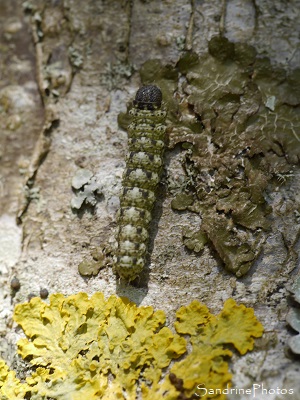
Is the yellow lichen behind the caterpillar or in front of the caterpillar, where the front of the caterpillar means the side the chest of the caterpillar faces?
behind

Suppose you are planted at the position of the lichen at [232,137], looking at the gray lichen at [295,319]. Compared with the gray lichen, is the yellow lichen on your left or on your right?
right

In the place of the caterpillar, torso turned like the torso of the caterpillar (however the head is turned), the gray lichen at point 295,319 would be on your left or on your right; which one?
on your right

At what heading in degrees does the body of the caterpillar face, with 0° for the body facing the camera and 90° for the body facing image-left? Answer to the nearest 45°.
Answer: approximately 180°
